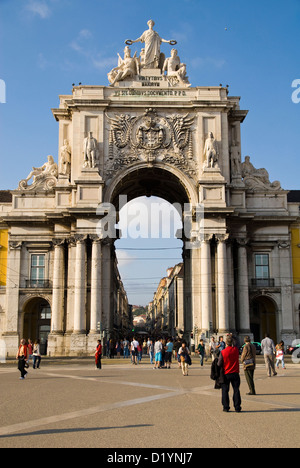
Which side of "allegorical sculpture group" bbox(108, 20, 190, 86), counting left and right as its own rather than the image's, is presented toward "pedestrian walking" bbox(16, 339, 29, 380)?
front

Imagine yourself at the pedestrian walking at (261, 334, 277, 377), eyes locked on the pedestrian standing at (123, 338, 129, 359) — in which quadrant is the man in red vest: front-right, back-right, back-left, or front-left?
back-left

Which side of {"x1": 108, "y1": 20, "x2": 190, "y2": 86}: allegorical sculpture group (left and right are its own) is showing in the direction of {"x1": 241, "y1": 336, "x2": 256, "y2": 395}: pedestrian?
front

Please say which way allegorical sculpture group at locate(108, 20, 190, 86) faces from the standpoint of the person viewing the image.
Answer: facing the viewer
